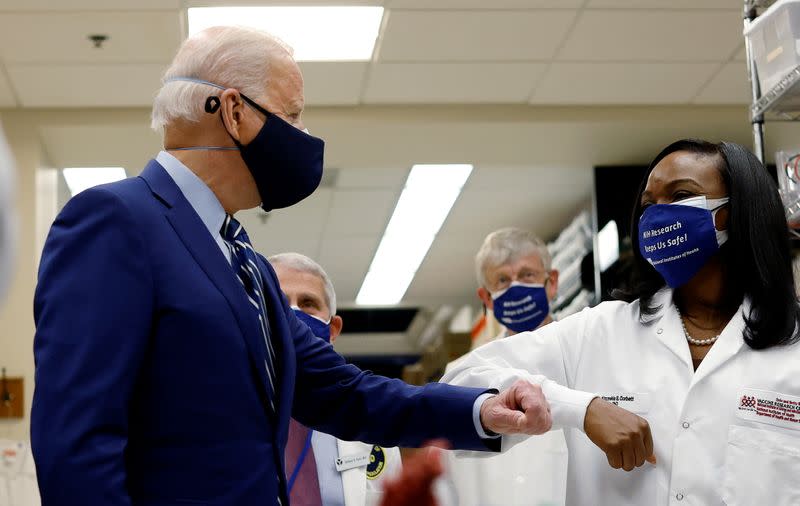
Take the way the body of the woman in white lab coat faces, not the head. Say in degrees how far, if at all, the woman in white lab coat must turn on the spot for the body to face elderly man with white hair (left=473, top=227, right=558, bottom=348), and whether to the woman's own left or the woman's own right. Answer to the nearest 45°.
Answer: approximately 135° to the woman's own right

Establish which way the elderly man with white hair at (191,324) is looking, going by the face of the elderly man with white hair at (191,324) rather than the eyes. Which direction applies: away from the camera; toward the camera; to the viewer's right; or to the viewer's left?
to the viewer's right

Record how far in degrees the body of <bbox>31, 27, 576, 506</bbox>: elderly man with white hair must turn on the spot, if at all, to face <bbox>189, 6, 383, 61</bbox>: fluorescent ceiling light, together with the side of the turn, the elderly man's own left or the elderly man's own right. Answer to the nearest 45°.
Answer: approximately 90° to the elderly man's own left

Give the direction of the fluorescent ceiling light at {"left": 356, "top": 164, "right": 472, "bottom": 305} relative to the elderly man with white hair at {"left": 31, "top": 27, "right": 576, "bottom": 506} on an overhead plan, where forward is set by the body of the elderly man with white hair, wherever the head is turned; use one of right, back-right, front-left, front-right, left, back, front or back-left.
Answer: left

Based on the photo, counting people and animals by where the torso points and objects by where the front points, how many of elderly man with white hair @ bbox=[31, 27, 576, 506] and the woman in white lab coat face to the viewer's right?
1

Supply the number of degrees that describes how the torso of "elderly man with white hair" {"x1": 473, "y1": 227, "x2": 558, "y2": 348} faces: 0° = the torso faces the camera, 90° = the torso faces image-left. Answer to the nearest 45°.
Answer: approximately 0°

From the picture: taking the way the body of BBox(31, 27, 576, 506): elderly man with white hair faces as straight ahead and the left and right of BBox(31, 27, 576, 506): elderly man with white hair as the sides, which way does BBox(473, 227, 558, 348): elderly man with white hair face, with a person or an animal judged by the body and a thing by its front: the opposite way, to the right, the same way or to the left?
to the right

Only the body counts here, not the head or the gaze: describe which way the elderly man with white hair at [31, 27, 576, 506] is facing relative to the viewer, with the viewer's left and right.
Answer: facing to the right of the viewer
